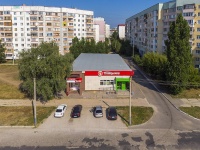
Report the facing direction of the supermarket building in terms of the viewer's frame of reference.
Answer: facing the viewer

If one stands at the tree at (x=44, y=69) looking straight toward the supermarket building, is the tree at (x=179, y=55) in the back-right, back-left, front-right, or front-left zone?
front-right

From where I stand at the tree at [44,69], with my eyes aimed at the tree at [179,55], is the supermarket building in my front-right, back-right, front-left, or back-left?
front-left

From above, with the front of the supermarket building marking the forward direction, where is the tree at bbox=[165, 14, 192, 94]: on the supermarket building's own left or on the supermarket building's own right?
on the supermarket building's own left

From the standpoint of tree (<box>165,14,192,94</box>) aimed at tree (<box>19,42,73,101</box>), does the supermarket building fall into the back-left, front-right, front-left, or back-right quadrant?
front-right

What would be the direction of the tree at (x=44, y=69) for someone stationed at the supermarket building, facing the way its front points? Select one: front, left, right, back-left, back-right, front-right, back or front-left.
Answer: front-right
